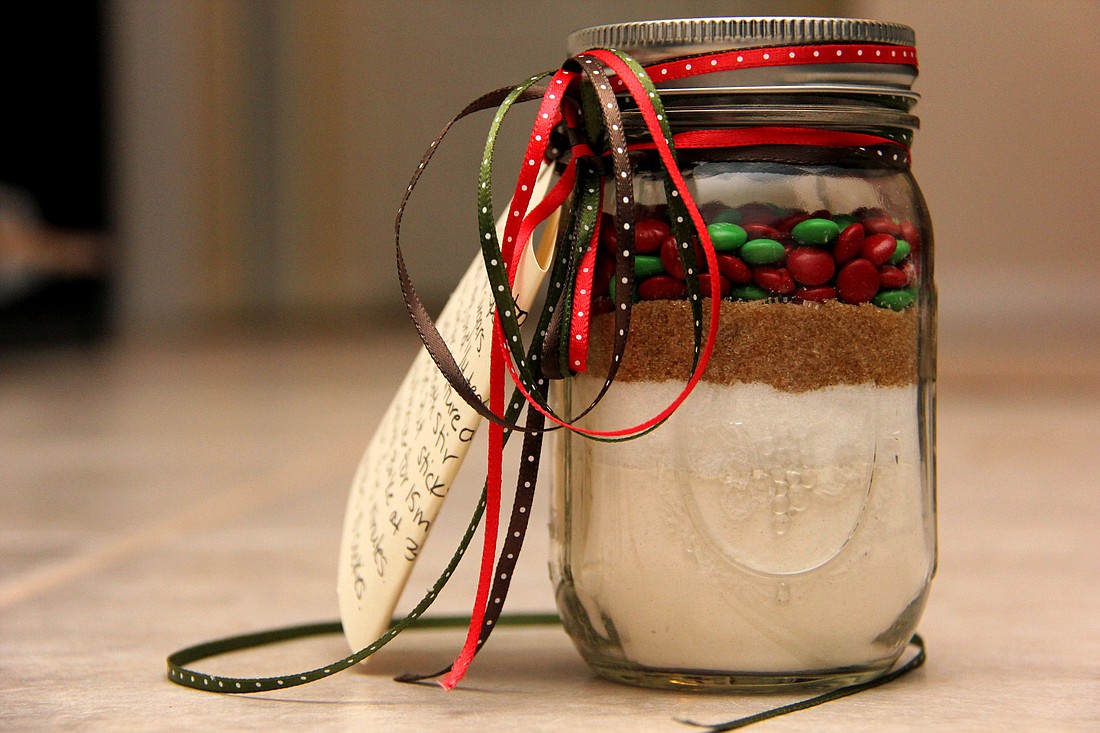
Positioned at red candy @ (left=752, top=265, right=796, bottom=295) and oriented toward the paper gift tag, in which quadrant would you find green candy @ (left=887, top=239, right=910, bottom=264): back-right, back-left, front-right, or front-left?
back-right

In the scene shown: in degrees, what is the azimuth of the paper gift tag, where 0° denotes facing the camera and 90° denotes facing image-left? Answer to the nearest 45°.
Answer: approximately 45°
